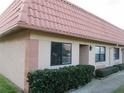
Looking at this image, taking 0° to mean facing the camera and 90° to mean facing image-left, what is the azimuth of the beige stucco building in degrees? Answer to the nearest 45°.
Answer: approximately 315°
